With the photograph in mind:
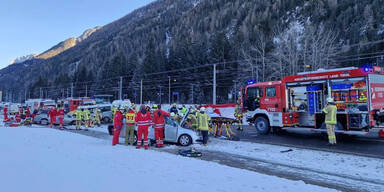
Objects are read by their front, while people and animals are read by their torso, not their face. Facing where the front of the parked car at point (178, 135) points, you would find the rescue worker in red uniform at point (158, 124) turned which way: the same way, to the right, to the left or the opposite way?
to the left

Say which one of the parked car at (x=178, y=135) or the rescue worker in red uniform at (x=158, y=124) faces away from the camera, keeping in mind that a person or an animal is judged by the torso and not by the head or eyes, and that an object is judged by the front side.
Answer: the rescue worker in red uniform

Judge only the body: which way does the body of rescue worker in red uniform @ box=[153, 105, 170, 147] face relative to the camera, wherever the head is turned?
away from the camera

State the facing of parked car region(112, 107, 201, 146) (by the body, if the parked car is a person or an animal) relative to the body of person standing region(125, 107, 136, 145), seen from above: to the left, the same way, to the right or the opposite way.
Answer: to the right

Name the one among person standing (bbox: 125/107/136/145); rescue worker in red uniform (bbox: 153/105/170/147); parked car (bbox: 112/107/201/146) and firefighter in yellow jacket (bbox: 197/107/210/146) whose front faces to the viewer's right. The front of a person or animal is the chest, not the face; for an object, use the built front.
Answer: the parked car

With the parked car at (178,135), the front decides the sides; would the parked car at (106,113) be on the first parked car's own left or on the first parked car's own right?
on the first parked car's own left

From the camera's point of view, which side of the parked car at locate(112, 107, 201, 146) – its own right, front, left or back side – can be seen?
right

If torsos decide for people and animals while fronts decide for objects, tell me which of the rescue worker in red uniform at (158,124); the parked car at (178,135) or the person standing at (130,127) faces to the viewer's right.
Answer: the parked car

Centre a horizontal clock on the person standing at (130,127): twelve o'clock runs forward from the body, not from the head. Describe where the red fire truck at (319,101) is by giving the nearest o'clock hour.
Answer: The red fire truck is roughly at 3 o'clock from the person standing.

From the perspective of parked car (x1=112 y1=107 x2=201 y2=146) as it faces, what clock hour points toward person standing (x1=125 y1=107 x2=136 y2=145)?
The person standing is roughly at 6 o'clock from the parked car.

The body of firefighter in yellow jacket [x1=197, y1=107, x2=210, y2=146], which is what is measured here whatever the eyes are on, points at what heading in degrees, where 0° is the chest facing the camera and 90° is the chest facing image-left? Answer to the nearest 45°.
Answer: approximately 180°
